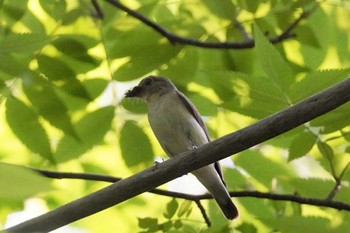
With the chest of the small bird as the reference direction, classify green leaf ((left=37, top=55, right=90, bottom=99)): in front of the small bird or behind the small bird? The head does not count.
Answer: in front

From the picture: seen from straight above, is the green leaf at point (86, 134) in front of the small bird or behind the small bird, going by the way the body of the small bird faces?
in front

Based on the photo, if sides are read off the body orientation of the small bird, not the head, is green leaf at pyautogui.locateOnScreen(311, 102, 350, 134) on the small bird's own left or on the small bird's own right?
on the small bird's own left

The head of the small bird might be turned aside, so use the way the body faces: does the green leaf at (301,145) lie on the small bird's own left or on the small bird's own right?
on the small bird's own left

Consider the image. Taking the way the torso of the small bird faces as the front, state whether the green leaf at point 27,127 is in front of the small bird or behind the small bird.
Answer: in front

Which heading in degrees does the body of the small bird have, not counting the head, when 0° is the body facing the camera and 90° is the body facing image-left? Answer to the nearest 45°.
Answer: approximately 45°
